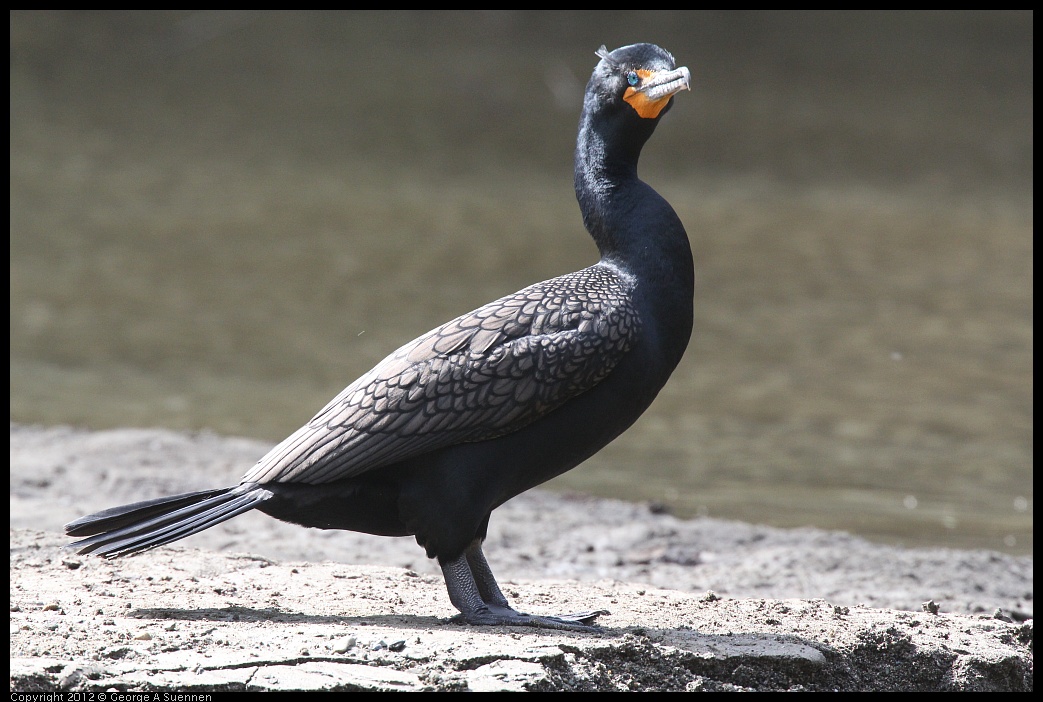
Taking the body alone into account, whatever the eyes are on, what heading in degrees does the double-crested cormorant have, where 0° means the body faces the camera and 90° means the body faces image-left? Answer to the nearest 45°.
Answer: approximately 270°
